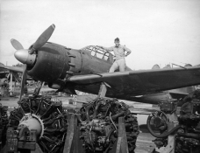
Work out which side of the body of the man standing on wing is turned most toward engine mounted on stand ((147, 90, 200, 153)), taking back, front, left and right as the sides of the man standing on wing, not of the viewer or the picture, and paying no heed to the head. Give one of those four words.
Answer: front

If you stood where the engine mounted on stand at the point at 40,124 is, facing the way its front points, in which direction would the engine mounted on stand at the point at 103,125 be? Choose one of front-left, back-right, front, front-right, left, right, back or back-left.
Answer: left

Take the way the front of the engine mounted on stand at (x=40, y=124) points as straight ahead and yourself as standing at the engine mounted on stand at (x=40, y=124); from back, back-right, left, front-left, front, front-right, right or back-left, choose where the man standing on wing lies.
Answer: back

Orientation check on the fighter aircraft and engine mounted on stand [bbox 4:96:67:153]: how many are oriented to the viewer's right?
0

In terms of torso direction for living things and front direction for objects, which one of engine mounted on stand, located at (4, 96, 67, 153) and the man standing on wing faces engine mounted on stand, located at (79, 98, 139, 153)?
the man standing on wing

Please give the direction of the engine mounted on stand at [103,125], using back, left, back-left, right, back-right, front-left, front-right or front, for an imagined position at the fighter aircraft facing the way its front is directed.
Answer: front-left

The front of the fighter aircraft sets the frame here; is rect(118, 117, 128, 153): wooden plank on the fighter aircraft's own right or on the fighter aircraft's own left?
on the fighter aircraft's own left

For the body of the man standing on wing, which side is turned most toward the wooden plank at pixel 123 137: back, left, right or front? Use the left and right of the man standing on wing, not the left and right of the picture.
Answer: front

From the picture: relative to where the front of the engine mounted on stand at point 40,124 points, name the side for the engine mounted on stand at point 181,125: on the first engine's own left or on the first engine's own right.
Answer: on the first engine's own left

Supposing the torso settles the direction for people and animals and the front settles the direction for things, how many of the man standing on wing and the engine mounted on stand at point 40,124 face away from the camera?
0

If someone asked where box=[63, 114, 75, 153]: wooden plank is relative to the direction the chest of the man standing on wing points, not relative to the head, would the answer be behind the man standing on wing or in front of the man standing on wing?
in front

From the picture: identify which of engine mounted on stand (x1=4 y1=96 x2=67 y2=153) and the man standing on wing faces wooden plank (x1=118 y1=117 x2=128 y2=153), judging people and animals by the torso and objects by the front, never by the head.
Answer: the man standing on wing
